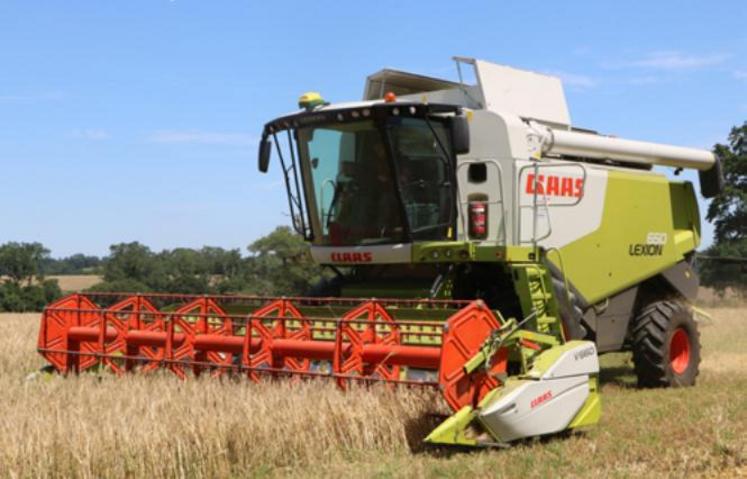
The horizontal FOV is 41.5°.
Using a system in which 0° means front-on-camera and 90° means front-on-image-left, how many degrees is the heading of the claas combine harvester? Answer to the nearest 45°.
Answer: approximately 45°

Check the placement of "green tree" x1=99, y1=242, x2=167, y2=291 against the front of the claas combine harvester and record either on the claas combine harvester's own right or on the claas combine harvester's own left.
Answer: on the claas combine harvester's own right

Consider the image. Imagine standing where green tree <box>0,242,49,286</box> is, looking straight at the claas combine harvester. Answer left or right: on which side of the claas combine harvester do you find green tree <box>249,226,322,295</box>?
left

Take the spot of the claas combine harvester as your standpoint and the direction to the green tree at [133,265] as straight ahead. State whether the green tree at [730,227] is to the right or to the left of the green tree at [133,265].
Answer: right

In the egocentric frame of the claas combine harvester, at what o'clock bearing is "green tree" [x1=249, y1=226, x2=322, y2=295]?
The green tree is roughly at 4 o'clock from the claas combine harvester.

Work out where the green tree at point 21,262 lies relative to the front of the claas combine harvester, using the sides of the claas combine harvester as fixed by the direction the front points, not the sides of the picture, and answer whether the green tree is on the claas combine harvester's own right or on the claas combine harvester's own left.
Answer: on the claas combine harvester's own right
